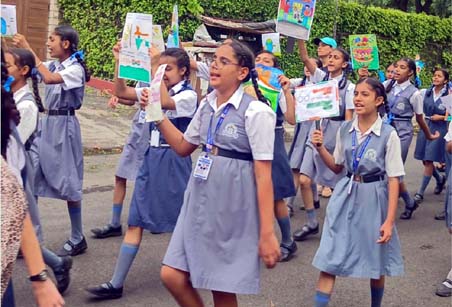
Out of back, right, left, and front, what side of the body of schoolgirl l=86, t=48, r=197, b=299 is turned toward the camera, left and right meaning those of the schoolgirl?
left

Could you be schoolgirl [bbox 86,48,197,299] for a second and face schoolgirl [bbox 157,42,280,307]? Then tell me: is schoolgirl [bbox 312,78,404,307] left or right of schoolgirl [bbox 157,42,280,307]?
left

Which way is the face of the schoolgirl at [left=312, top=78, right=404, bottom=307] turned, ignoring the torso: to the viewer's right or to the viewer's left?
to the viewer's left

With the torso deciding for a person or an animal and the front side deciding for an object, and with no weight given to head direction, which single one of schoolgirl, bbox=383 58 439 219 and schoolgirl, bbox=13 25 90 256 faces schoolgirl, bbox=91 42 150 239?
schoolgirl, bbox=383 58 439 219

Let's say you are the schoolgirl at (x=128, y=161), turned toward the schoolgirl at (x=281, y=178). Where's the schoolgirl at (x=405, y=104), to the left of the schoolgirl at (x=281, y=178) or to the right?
left

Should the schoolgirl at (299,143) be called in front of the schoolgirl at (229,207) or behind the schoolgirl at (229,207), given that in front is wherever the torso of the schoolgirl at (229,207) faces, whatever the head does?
behind

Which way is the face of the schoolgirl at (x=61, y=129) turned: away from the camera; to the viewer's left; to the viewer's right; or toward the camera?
to the viewer's left

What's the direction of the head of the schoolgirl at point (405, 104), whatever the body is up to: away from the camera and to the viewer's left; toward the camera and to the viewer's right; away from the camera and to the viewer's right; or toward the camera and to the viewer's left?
toward the camera and to the viewer's left

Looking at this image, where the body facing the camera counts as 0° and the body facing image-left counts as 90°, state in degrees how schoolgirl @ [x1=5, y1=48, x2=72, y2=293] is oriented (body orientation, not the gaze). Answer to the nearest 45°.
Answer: approximately 90°

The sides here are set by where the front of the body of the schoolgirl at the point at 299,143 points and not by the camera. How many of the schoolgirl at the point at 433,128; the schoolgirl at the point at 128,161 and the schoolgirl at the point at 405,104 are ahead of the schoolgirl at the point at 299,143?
1

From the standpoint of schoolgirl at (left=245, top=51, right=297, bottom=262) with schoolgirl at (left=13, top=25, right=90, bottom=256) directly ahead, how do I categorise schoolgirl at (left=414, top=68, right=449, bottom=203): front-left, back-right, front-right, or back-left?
back-right

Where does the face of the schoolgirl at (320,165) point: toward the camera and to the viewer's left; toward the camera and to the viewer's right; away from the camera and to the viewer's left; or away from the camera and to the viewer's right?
toward the camera and to the viewer's left

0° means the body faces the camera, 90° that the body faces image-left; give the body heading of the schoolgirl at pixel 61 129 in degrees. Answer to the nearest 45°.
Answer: approximately 90°

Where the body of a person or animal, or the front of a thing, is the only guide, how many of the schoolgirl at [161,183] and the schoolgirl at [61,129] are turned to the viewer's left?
2
